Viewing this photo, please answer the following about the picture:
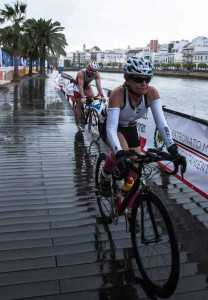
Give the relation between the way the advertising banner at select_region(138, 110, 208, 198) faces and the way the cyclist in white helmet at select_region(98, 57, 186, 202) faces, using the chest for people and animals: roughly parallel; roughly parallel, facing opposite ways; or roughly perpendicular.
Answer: roughly perpendicular

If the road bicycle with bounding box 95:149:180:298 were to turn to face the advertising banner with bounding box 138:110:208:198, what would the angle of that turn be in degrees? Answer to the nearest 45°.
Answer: approximately 135° to its left

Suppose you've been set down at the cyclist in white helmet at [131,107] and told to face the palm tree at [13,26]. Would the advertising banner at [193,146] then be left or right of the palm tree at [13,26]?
right

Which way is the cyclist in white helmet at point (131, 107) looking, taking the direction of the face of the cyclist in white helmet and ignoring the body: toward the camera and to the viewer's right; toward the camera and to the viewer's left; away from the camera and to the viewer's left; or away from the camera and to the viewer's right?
toward the camera and to the viewer's right

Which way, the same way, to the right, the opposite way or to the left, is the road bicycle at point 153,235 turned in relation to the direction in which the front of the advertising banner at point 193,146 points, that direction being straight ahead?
to the left

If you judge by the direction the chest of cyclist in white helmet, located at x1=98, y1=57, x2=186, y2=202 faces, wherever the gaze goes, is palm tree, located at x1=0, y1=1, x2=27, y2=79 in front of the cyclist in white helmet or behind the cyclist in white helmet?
behind

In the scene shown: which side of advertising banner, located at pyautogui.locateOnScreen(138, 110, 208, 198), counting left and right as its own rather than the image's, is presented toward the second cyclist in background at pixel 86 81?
right

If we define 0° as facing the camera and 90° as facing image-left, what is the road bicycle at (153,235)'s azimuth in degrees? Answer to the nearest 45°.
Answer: approximately 315°

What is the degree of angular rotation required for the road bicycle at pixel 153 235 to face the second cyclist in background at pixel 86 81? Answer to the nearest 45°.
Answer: approximately 135° to its left

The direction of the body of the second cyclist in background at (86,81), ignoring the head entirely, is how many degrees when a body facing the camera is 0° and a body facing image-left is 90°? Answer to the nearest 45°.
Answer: approximately 315°
